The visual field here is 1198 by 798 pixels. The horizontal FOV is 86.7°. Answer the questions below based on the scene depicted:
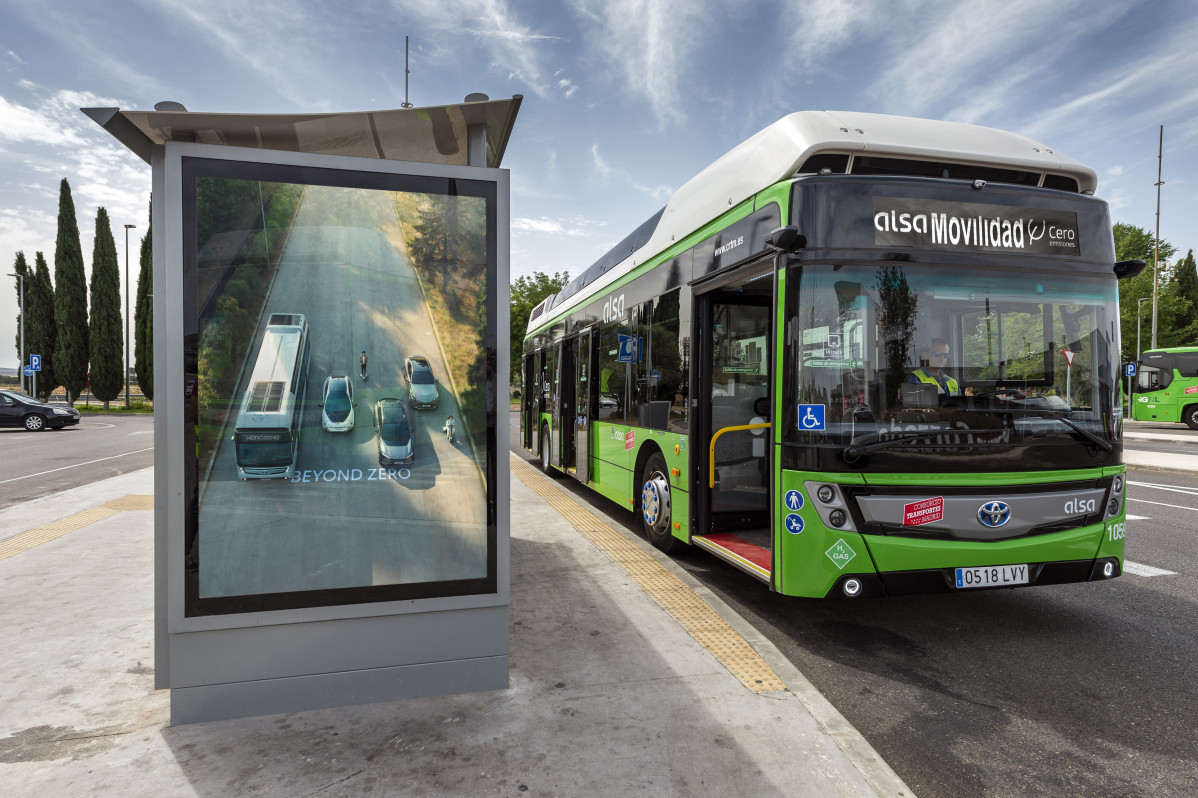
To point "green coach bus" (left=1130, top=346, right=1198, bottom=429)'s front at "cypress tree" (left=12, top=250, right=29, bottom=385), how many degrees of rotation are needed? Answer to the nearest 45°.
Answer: approximately 45° to its left

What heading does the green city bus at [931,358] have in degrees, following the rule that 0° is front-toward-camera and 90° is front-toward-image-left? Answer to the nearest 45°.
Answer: approximately 315°

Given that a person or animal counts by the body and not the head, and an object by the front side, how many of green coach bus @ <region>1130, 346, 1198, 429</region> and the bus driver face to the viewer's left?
1

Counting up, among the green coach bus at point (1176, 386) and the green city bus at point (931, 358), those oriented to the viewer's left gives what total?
1

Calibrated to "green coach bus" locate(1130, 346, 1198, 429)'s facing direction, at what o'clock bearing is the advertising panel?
The advertising panel is roughly at 9 o'clock from the green coach bus.

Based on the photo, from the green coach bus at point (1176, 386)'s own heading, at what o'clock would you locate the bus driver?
The bus driver is roughly at 9 o'clock from the green coach bus.

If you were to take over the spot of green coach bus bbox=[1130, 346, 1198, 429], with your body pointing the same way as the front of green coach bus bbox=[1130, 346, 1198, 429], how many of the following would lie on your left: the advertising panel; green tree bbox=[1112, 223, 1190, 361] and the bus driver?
2

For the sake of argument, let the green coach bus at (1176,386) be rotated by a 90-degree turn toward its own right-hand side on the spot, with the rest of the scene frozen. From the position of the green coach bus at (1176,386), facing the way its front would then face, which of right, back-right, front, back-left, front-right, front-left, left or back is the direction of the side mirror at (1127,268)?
back

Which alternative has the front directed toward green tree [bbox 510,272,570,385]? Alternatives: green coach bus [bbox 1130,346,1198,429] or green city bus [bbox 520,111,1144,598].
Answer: green coach bus [bbox 1130,346,1198,429]

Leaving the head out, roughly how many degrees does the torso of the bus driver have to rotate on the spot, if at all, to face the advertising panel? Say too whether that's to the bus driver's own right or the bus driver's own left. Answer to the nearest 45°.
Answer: approximately 90° to the bus driver's own right

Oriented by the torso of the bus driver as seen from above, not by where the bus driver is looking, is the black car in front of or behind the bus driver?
behind

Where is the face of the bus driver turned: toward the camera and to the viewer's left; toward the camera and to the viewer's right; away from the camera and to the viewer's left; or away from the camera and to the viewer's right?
toward the camera and to the viewer's right

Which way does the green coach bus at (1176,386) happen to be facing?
to the viewer's left

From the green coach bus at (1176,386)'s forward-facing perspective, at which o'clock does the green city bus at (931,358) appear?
the green city bus at (931,358) is roughly at 9 o'clock from the green coach bus at (1176,386).
